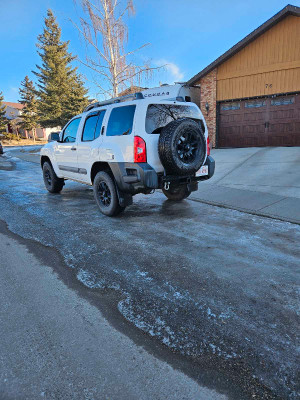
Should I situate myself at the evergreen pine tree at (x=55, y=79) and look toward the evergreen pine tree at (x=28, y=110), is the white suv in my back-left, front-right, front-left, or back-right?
back-left

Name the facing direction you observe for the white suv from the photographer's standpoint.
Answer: facing away from the viewer and to the left of the viewer

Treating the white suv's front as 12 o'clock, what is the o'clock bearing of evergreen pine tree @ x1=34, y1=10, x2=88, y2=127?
The evergreen pine tree is roughly at 1 o'clock from the white suv.

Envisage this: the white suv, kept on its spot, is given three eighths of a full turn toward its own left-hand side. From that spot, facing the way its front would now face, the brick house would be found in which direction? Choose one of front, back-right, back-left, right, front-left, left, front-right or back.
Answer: back-left

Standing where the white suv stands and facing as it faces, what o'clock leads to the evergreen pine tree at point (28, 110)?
The evergreen pine tree is roughly at 1 o'clock from the white suv.
